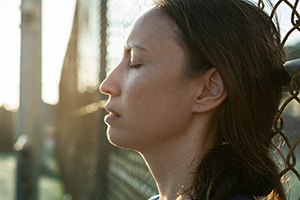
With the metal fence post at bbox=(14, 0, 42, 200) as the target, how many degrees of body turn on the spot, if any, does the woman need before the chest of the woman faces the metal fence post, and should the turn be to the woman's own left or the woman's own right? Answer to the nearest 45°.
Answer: approximately 45° to the woman's own right

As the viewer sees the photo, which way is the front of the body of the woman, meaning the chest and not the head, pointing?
to the viewer's left

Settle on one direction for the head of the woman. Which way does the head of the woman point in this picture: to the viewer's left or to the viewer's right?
to the viewer's left
